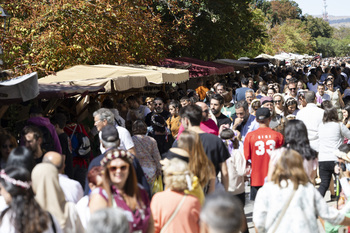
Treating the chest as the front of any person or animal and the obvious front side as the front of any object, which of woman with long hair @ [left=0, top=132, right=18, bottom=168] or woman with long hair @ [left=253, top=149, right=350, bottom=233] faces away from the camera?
woman with long hair @ [left=253, top=149, right=350, bottom=233]

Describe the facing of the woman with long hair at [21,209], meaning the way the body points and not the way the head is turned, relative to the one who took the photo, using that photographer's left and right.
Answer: facing away from the viewer and to the left of the viewer

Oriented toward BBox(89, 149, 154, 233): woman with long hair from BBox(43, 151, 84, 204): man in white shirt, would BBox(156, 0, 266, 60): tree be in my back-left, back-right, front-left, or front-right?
back-left

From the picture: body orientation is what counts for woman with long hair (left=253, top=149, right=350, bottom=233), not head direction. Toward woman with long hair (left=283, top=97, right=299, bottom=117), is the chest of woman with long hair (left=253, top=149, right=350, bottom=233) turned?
yes

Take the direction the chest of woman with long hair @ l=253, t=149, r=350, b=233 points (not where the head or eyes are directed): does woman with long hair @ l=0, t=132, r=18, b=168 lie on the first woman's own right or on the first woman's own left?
on the first woman's own left

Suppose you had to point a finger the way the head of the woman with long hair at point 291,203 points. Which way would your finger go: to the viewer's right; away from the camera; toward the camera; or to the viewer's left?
away from the camera

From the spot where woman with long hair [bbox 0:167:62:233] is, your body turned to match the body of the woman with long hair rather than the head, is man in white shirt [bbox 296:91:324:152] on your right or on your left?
on your right
